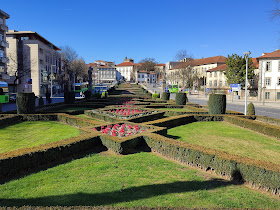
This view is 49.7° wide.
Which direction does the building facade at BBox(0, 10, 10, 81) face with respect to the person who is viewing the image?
facing the viewer and to the right of the viewer

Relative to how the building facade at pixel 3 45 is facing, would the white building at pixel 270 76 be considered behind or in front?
in front

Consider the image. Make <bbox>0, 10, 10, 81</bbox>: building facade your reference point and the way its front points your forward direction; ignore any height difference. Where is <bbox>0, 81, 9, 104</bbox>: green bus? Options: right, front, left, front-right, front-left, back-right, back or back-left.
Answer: front-right
